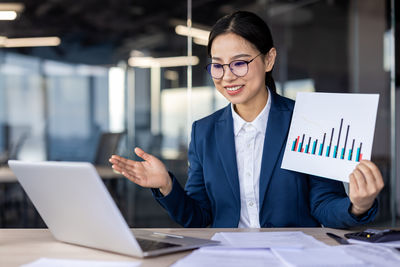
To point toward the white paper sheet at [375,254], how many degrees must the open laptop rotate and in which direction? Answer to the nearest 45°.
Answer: approximately 45° to its right

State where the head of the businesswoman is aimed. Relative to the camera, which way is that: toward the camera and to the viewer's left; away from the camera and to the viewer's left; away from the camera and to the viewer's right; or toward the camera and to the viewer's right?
toward the camera and to the viewer's left

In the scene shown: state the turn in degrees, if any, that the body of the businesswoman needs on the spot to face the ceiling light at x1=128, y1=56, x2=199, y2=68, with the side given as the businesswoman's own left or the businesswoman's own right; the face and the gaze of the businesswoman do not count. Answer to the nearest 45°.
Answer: approximately 180°

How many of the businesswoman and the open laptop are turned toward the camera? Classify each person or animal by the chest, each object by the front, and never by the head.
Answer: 1

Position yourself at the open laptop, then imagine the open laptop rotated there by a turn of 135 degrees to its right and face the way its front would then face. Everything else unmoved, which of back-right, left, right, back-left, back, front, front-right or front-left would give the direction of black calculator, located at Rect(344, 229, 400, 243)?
left

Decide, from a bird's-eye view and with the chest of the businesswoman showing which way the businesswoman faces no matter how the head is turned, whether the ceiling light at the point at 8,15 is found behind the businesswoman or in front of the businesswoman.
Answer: behind

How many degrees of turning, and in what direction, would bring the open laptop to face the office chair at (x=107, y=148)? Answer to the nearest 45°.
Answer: approximately 45° to its left

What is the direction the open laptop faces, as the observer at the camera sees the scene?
facing away from the viewer and to the right of the viewer

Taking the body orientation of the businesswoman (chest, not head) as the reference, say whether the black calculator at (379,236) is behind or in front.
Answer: in front

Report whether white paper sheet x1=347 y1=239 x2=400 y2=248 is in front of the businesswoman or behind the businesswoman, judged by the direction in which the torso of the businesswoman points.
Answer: in front

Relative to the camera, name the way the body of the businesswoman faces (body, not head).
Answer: toward the camera

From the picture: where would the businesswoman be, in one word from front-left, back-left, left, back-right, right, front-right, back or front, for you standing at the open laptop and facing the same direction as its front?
front

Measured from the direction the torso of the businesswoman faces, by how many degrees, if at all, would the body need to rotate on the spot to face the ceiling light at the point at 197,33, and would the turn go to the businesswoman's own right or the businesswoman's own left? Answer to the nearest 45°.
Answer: approximately 180°

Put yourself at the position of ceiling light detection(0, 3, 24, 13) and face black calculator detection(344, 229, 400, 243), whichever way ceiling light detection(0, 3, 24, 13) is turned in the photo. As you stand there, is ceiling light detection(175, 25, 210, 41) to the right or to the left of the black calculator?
left
